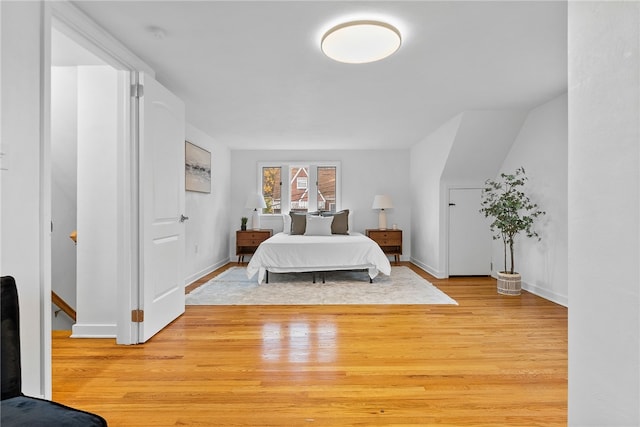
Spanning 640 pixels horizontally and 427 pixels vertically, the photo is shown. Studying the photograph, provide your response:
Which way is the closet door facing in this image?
toward the camera

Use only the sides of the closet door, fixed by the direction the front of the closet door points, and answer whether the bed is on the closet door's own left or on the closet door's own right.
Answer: on the closet door's own right

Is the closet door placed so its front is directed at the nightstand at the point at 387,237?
no

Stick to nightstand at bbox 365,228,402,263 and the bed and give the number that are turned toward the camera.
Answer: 2

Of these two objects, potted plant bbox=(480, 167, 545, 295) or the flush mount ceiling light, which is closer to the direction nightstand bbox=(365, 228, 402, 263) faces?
the flush mount ceiling light

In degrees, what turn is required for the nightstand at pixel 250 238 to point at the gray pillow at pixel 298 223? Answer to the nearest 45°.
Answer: approximately 45° to its left

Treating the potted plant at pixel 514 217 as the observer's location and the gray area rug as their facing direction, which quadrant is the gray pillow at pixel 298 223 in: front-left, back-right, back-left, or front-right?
front-right

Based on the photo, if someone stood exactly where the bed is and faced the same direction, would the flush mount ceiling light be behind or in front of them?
in front

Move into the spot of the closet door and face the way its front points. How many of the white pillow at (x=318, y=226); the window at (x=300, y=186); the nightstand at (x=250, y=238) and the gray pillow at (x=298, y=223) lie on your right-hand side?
4

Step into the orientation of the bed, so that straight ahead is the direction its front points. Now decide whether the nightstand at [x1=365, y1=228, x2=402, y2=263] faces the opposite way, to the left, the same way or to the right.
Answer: the same way

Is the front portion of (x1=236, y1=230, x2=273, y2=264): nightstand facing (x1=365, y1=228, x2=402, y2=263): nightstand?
no

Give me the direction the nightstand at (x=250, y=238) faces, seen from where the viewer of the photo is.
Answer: facing the viewer

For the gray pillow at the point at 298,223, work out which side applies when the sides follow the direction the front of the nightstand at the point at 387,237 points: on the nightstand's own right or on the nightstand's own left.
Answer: on the nightstand's own right

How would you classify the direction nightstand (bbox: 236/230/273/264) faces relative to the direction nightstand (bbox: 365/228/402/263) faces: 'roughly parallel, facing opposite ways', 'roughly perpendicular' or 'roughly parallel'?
roughly parallel

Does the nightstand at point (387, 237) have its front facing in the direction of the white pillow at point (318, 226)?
no
